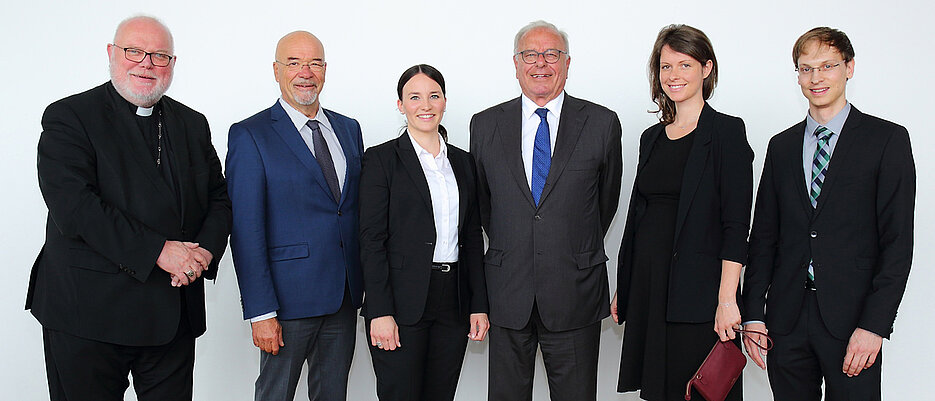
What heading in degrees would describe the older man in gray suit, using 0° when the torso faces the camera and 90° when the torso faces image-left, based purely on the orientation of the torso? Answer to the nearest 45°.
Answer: approximately 0°

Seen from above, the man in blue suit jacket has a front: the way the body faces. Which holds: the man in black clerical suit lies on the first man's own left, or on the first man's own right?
on the first man's own right

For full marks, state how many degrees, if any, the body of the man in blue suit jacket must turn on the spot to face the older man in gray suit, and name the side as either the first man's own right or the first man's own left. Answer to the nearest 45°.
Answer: approximately 45° to the first man's own left

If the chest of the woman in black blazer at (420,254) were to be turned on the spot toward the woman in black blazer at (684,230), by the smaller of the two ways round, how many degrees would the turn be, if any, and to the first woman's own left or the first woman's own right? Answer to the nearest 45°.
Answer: approximately 45° to the first woman's own left

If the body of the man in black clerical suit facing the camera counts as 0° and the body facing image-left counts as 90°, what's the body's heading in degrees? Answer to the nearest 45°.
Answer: approximately 315°

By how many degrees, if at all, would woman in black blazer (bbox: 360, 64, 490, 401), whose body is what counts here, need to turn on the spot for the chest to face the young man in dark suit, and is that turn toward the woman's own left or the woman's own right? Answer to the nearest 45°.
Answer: approximately 45° to the woman's own left

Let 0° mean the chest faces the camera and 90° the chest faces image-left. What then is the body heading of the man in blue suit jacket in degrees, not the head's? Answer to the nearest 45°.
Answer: approximately 315°
